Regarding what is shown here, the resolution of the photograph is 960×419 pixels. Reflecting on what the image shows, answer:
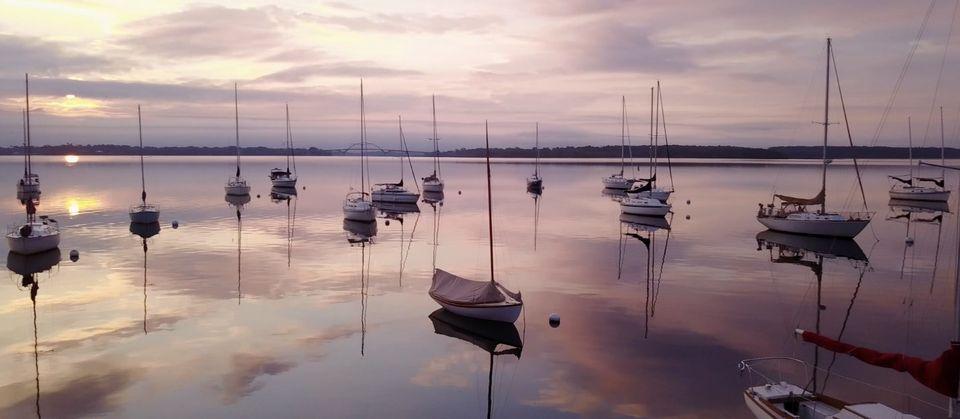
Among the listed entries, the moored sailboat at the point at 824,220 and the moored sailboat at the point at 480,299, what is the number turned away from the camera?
0

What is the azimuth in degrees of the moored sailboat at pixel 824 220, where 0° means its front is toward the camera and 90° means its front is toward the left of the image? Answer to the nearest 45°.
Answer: approximately 270°

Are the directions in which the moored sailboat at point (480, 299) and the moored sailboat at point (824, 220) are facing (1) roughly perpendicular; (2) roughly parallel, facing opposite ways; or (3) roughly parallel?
roughly parallel

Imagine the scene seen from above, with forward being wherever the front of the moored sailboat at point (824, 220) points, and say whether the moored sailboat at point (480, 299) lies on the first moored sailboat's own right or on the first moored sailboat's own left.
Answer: on the first moored sailboat's own right

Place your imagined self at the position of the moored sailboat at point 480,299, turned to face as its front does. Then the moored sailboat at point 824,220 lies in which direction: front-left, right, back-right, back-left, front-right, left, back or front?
left

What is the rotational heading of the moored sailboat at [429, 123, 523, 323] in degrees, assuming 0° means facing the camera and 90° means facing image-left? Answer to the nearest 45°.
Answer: approximately 315°
